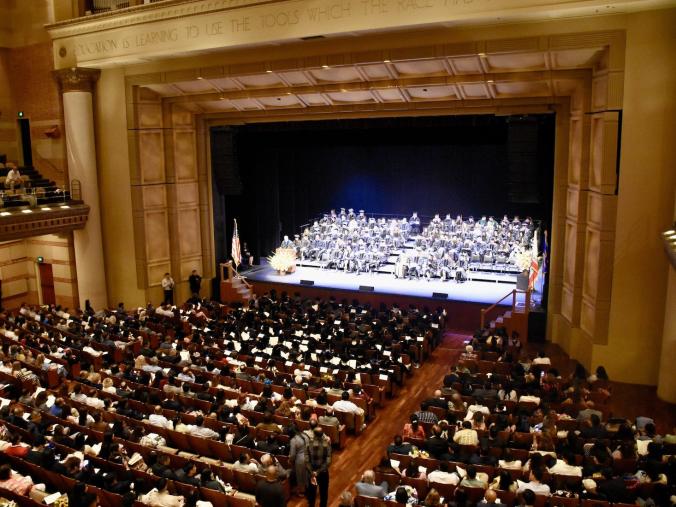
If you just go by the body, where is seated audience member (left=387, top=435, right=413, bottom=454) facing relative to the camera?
away from the camera

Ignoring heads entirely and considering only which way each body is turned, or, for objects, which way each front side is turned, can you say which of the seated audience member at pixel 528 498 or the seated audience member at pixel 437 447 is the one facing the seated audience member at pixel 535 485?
the seated audience member at pixel 528 498

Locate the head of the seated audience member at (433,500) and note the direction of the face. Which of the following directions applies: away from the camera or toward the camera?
away from the camera

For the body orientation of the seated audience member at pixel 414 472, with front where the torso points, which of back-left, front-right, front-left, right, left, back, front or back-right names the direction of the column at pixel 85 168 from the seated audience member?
front-left

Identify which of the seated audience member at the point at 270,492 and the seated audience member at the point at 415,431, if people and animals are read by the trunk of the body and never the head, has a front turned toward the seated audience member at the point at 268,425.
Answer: the seated audience member at the point at 270,492

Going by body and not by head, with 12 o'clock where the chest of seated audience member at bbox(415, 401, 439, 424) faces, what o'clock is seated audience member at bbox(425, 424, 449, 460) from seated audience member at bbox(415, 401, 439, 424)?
seated audience member at bbox(425, 424, 449, 460) is roughly at 6 o'clock from seated audience member at bbox(415, 401, 439, 424).

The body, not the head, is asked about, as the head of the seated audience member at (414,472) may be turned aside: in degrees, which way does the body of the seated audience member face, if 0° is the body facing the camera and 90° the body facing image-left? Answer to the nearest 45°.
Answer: approximately 180°

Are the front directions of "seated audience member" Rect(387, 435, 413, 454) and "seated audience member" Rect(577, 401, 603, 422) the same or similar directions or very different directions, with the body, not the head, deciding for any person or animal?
same or similar directions

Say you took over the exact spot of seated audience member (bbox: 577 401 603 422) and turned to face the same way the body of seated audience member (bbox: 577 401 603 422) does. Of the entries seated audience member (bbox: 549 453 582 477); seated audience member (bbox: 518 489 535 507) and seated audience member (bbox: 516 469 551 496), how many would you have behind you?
3

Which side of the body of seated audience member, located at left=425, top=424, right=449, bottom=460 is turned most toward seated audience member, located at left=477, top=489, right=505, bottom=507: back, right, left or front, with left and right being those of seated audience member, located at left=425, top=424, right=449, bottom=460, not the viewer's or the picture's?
back

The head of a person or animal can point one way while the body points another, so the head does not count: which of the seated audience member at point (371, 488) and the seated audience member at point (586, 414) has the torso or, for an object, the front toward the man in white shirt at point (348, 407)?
the seated audience member at point (371, 488)

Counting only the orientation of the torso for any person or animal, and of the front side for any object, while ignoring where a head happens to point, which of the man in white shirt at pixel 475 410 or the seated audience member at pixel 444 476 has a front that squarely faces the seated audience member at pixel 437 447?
the seated audience member at pixel 444 476

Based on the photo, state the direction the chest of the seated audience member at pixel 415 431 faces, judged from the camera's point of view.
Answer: away from the camera

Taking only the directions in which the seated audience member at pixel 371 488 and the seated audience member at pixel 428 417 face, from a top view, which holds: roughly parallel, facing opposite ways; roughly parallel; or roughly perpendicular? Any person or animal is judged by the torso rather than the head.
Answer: roughly parallel

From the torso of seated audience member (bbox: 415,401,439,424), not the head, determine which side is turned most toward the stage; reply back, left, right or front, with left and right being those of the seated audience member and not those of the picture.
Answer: front

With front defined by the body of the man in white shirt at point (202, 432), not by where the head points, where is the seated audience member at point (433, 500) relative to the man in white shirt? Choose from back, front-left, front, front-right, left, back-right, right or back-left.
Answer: right

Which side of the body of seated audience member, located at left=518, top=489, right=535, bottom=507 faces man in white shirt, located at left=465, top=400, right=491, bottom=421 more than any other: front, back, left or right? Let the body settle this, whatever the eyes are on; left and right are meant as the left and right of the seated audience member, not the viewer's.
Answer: front

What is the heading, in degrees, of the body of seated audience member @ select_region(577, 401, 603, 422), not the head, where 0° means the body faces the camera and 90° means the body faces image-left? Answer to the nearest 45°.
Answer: approximately 180°

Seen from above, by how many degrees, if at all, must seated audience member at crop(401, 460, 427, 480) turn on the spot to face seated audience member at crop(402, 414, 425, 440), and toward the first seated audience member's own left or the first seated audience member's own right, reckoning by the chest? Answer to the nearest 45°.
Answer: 0° — they already face them

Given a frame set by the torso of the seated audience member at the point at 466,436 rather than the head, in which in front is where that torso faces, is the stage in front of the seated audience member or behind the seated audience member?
in front

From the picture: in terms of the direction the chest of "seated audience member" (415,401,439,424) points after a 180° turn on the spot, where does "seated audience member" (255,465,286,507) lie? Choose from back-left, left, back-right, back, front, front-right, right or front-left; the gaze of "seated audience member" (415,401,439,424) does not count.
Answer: front-right

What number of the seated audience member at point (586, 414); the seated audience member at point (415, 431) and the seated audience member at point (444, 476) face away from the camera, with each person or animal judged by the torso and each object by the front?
3
